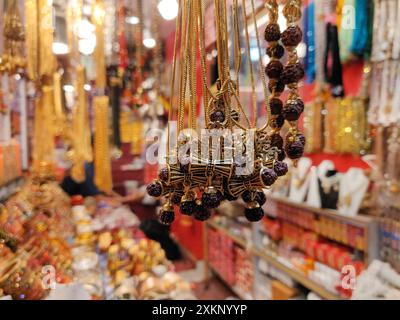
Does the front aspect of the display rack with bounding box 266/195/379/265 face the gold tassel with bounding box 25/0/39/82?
yes

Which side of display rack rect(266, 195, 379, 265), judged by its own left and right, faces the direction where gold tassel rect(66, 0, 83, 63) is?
front

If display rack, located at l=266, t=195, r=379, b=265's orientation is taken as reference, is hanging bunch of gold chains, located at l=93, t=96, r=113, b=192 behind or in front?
in front

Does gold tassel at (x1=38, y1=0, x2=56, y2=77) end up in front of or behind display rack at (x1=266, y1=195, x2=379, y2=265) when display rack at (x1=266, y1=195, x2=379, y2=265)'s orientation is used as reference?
in front

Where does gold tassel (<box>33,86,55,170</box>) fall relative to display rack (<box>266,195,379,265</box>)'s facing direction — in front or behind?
in front

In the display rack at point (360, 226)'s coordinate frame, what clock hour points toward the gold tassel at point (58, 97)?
The gold tassel is roughly at 1 o'clock from the display rack.

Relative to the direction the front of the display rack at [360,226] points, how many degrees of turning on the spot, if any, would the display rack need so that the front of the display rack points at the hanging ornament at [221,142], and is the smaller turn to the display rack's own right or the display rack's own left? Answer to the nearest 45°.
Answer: approximately 45° to the display rack's own left

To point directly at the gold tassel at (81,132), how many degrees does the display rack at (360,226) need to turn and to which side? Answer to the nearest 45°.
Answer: approximately 45° to its right

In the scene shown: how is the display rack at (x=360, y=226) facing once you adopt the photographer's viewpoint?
facing the viewer and to the left of the viewer
